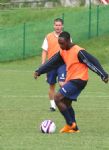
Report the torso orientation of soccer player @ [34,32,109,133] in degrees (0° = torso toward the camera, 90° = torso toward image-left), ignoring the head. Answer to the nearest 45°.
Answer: approximately 45°

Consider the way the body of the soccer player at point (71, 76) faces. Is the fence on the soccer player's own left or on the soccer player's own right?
on the soccer player's own right
